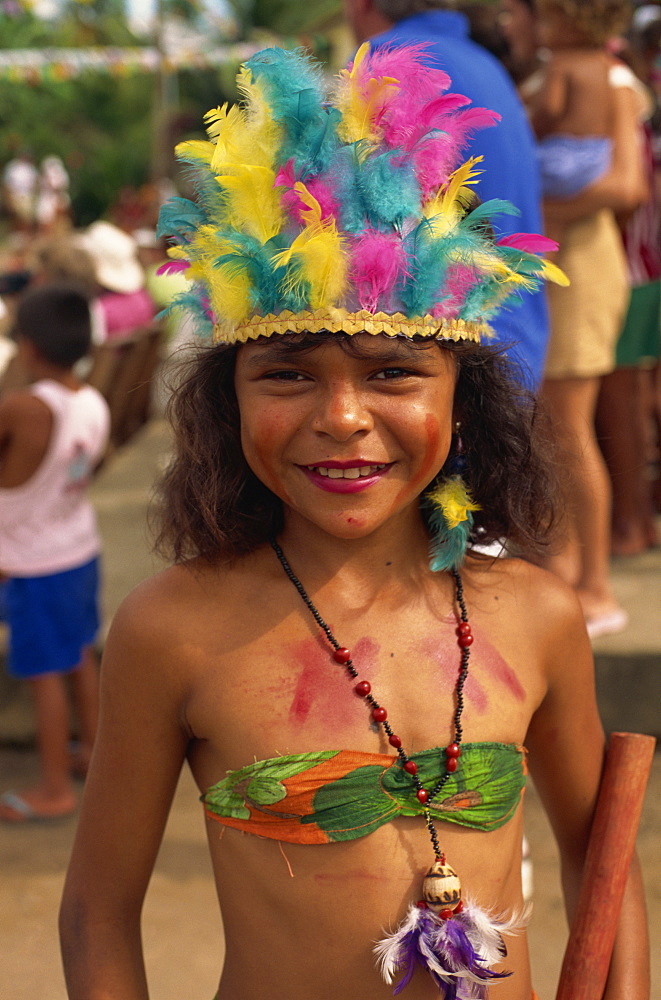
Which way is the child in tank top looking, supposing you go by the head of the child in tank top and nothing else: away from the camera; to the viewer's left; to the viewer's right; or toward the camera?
away from the camera

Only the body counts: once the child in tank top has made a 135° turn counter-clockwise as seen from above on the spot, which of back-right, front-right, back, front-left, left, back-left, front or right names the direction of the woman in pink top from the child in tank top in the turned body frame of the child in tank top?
back

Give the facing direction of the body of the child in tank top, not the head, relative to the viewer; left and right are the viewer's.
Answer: facing away from the viewer and to the left of the viewer

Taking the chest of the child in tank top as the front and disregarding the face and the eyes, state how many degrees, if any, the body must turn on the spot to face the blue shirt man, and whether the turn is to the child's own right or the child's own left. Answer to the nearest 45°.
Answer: approximately 90° to the child's own right

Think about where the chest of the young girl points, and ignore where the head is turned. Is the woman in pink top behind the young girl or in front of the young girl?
behind

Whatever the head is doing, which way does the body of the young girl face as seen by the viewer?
toward the camera

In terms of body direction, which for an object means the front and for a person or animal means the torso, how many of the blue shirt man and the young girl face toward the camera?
1

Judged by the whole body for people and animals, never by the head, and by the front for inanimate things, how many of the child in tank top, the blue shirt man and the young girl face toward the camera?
1

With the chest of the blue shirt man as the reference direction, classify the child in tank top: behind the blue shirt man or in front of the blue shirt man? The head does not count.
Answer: in front

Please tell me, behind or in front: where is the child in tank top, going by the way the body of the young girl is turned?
behind

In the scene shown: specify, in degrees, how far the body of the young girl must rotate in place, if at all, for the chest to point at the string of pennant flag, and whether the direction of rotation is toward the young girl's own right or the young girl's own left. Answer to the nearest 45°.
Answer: approximately 180°
